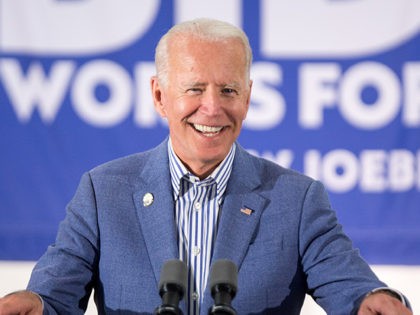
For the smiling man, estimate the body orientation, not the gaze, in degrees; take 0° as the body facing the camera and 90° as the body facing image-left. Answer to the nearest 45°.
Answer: approximately 0°

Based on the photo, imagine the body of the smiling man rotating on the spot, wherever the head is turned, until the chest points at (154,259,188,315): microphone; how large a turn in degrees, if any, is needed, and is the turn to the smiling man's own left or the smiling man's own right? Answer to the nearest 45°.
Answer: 0° — they already face it

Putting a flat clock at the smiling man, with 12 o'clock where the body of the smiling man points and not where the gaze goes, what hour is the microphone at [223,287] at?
The microphone is roughly at 12 o'clock from the smiling man.
